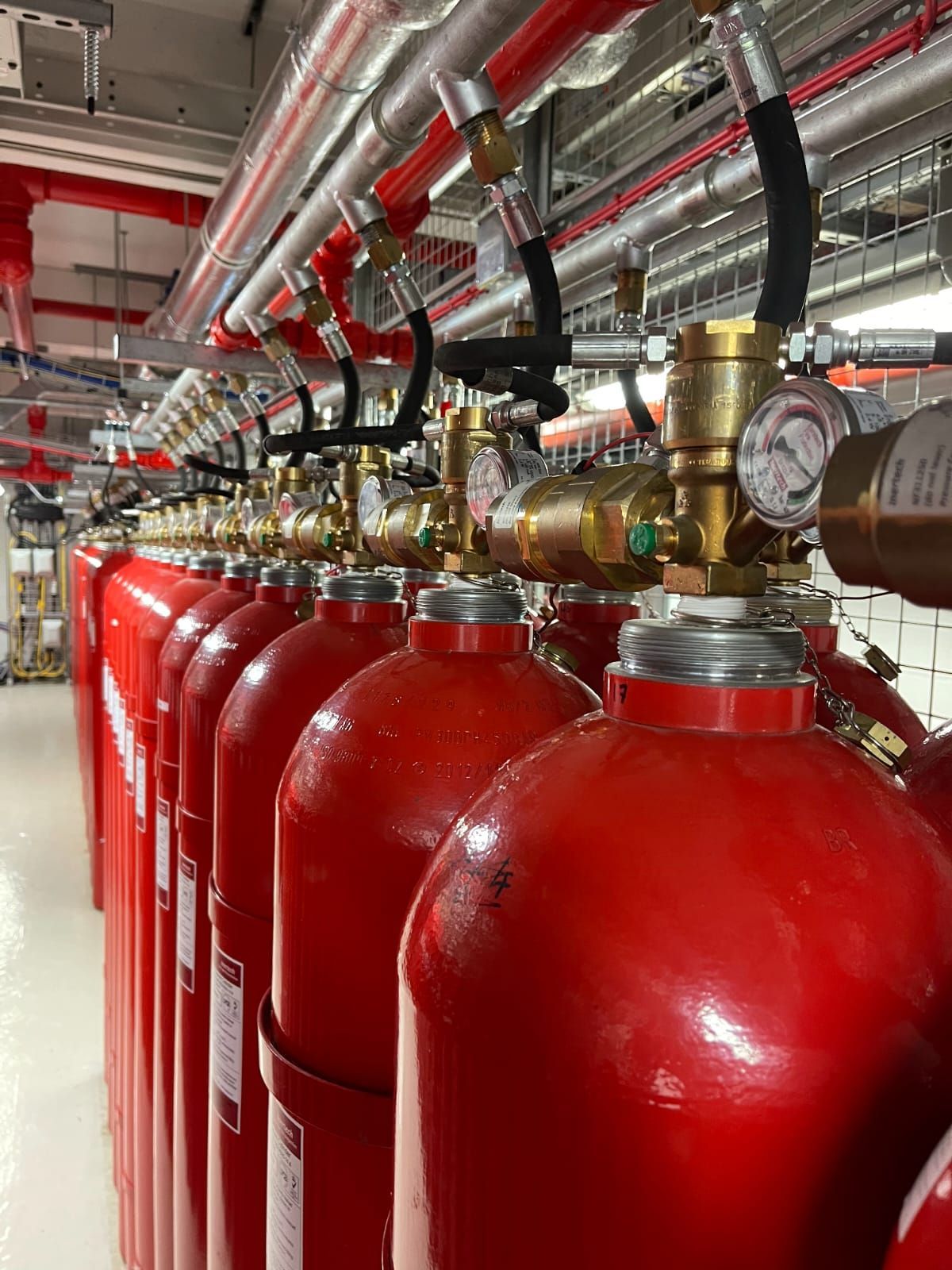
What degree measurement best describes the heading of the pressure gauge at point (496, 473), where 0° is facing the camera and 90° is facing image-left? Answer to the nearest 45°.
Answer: approximately 45°

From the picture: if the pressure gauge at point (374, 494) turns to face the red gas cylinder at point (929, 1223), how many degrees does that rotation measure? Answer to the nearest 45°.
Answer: approximately 45° to its left

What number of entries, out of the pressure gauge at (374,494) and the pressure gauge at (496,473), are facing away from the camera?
0
